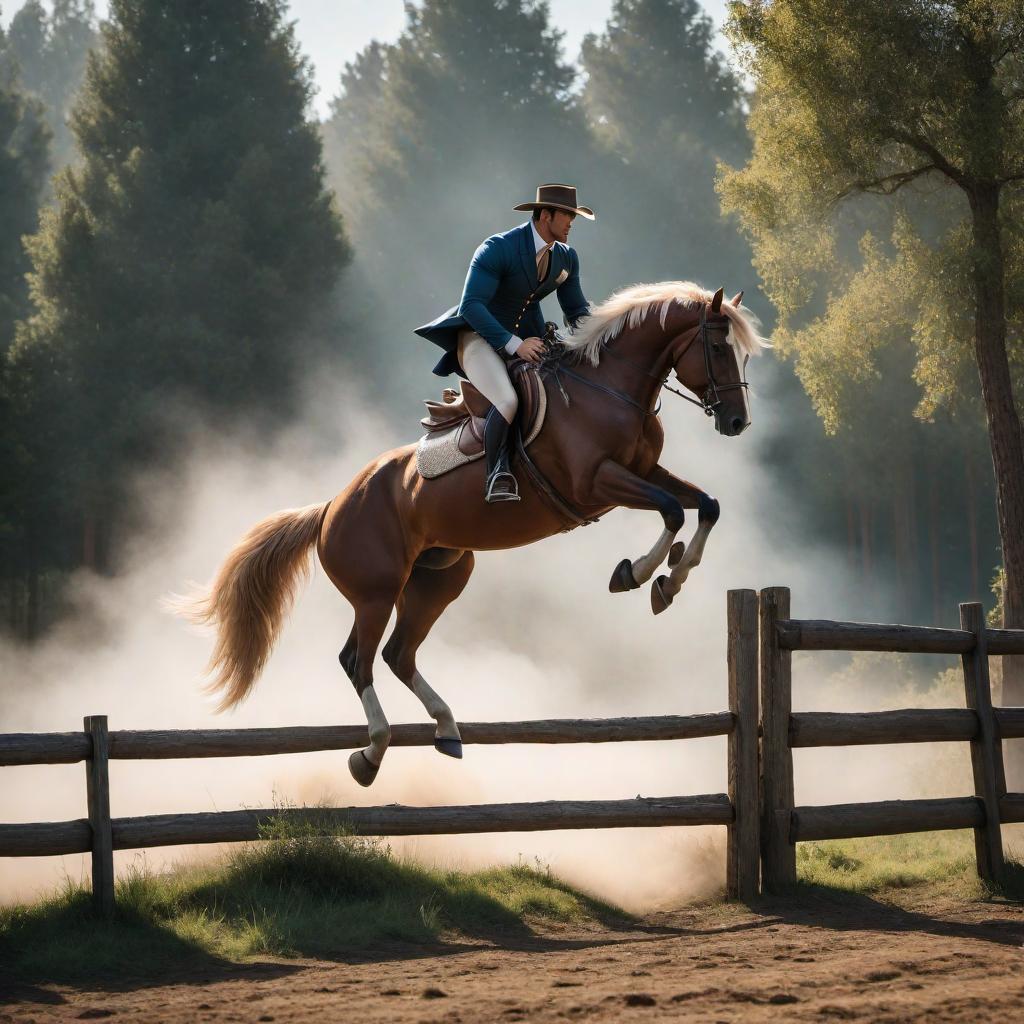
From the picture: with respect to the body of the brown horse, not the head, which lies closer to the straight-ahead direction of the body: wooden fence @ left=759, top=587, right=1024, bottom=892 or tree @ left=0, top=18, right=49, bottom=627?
the wooden fence

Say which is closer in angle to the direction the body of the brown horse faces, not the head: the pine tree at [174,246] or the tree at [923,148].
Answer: the tree

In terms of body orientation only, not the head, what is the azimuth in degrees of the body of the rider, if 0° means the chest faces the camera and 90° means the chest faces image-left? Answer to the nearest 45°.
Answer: approximately 315°

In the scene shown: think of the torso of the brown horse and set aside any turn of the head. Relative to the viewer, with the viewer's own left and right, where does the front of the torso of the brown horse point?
facing to the right of the viewer

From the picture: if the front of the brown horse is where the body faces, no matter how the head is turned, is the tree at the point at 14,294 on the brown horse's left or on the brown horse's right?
on the brown horse's left

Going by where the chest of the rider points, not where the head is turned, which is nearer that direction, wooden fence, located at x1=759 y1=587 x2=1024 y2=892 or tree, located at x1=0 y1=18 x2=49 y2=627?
the wooden fence
